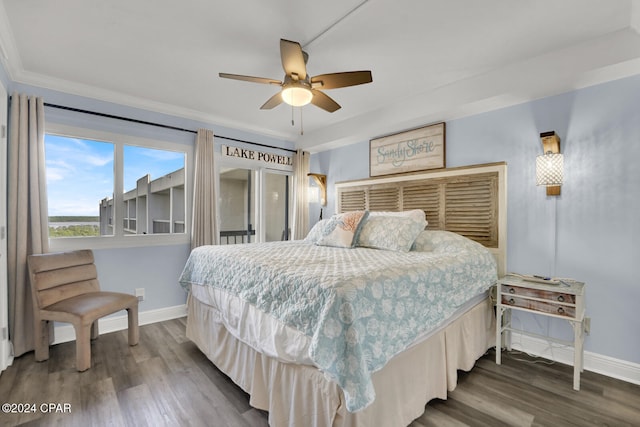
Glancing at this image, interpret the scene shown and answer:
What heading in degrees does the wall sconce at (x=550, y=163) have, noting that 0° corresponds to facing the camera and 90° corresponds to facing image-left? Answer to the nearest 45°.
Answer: approximately 45°

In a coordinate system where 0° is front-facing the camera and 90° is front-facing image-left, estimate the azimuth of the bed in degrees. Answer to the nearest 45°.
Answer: approximately 45°

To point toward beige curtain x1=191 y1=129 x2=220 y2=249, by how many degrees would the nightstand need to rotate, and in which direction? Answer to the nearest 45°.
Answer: approximately 45° to its right

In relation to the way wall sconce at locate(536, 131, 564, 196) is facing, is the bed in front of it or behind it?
in front

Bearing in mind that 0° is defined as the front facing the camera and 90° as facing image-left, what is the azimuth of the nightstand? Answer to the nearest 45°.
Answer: approximately 45°

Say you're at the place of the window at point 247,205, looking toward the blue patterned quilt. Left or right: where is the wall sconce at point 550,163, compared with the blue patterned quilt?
left

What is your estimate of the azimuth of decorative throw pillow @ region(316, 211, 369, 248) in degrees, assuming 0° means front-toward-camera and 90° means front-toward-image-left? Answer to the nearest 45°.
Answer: approximately 45°

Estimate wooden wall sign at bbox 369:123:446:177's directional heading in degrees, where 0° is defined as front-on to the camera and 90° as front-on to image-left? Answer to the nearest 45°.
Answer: approximately 45°
